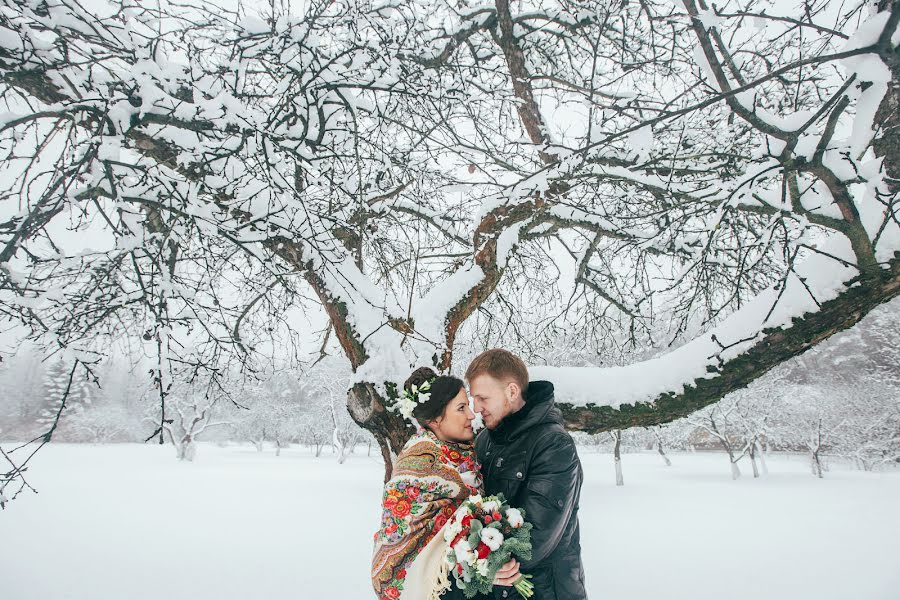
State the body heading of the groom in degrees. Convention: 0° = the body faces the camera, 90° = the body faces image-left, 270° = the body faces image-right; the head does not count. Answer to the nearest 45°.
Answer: approximately 45°

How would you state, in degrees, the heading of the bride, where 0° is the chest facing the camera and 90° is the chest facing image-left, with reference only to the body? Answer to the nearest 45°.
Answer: approximately 270°

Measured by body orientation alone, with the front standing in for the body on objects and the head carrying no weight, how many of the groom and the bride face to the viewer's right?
1

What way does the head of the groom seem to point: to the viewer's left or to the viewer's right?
to the viewer's left
